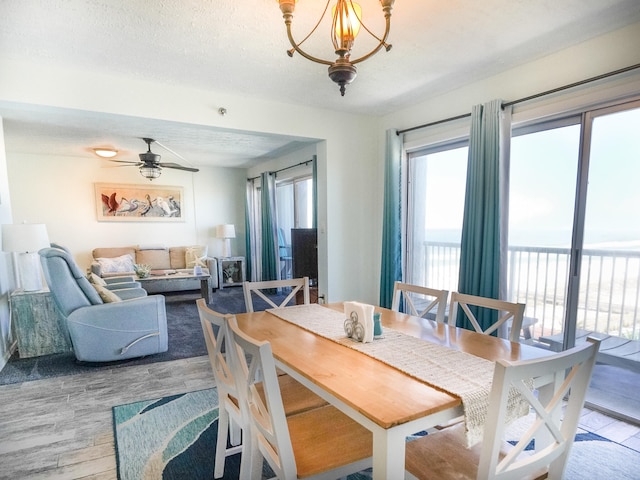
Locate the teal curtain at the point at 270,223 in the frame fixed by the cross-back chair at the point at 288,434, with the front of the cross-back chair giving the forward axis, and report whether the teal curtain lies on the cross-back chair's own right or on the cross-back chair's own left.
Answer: on the cross-back chair's own left

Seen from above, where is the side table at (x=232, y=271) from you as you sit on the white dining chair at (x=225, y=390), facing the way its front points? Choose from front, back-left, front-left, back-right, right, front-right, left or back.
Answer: front-left

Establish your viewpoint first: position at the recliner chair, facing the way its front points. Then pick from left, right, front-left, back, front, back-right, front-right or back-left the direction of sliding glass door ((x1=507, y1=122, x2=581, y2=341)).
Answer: front-right

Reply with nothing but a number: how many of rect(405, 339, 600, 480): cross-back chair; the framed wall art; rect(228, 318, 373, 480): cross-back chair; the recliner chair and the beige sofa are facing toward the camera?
2

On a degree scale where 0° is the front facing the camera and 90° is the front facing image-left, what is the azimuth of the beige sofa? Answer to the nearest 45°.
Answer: approximately 0°

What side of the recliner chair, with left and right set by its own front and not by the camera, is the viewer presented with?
right

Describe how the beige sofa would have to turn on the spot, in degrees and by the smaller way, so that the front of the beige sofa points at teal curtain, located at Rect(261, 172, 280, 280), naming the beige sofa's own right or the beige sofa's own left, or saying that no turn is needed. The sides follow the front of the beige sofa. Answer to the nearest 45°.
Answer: approximately 45° to the beige sofa's own left

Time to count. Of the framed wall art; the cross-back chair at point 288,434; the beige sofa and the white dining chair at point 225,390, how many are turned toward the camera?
2

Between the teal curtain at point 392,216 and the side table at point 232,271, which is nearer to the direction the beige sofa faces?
the teal curtain

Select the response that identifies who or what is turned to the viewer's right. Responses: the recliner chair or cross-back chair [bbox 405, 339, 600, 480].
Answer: the recliner chair

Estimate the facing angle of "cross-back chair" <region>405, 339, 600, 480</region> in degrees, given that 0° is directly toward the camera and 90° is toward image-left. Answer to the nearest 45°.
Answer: approximately 135°

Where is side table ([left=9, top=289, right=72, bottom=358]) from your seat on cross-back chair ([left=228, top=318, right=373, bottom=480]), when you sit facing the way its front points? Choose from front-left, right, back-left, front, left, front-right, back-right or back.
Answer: left
